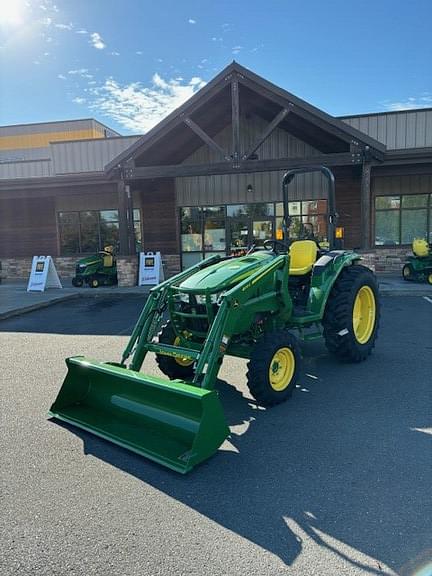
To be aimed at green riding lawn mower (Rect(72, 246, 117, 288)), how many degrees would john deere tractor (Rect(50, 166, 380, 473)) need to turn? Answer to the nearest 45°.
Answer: approximately 135° to its right

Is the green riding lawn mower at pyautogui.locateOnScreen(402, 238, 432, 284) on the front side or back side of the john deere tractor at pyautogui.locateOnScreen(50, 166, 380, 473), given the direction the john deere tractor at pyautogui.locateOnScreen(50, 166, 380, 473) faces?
on the back side

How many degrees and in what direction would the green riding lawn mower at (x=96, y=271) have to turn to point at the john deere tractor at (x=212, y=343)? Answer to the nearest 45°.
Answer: approximately 45° to its left

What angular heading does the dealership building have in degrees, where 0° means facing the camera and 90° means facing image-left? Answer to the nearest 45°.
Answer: approximately 0°

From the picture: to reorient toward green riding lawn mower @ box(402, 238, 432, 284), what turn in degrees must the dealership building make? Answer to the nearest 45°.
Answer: approximately 45° to its left
